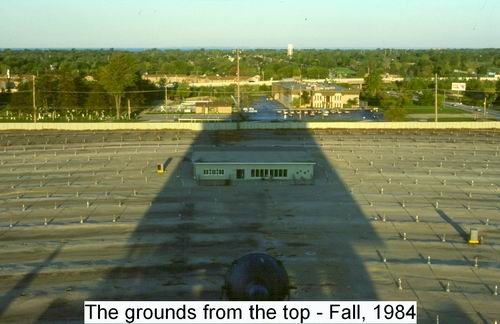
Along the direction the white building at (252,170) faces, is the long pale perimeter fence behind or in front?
behind

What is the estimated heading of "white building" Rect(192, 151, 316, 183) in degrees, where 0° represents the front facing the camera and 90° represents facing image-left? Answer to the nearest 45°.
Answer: approximately 0°
